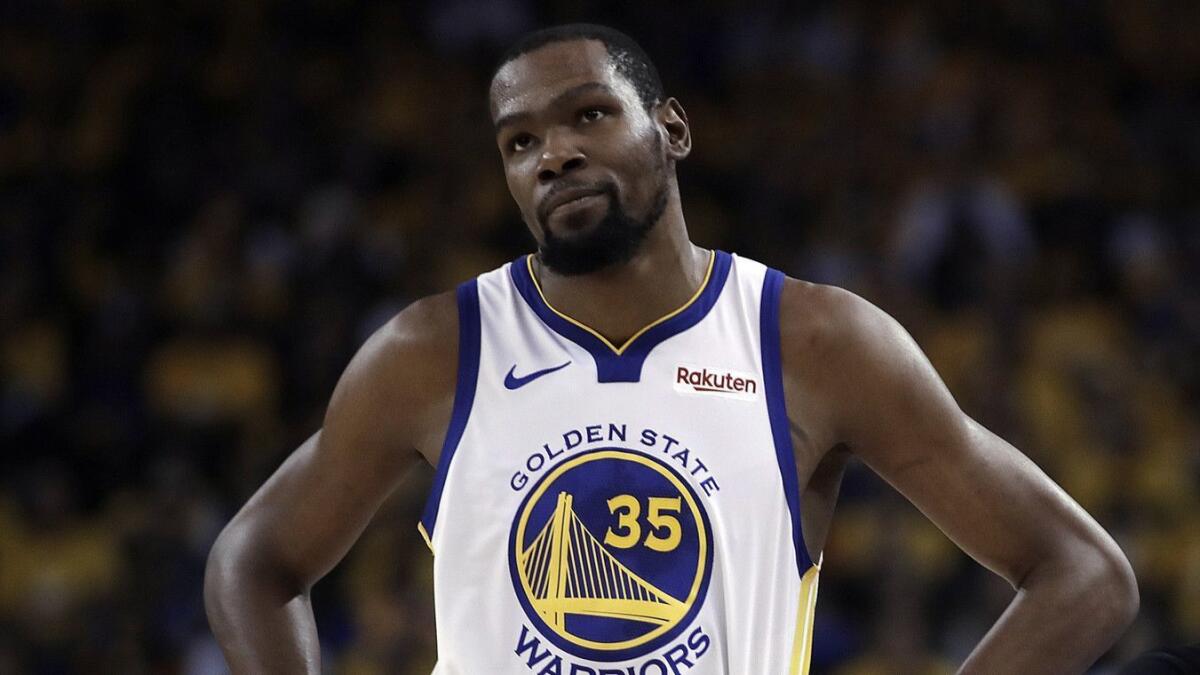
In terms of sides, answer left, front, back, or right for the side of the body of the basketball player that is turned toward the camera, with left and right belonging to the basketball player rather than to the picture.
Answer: front
